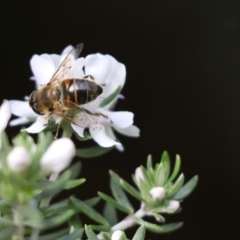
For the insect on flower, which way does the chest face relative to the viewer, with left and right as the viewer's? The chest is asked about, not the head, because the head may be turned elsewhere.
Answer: facing to the left of the viewer
